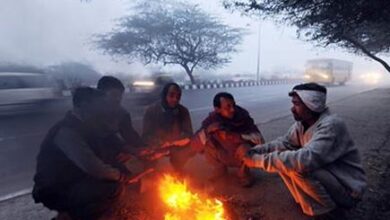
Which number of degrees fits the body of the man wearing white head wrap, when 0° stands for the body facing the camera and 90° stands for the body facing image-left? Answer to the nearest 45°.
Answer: approximately 90°

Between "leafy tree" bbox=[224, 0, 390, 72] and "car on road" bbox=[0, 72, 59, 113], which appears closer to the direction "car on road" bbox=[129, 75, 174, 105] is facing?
the car on road

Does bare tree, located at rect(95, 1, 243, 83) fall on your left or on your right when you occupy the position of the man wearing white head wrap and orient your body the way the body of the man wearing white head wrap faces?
on your right

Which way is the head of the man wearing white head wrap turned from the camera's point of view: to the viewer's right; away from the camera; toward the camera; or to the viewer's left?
to the viewer's left

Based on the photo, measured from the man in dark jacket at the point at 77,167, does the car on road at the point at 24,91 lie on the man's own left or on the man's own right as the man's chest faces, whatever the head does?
on the man's own left

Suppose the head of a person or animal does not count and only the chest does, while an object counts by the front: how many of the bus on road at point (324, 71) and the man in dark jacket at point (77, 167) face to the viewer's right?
1

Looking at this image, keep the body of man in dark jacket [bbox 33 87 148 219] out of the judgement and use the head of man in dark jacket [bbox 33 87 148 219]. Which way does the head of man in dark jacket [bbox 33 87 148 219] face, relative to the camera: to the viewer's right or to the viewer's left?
to the viewer's right

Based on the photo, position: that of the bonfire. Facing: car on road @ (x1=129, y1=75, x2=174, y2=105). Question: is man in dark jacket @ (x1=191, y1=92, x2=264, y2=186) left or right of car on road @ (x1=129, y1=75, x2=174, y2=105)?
right

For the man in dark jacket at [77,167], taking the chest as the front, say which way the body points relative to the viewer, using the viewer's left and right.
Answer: facing to the right of the viewer

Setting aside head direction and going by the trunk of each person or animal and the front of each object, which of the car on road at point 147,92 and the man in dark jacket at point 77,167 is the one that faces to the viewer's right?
the man in dark jacket

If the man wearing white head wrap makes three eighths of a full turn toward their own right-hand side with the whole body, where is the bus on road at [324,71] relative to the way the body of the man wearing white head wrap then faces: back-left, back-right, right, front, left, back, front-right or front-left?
front-left

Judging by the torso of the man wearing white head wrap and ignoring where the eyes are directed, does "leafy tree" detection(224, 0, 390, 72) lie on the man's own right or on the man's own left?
on the man's own right

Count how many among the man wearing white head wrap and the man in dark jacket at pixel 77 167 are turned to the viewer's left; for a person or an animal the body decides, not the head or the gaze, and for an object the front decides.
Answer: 1
